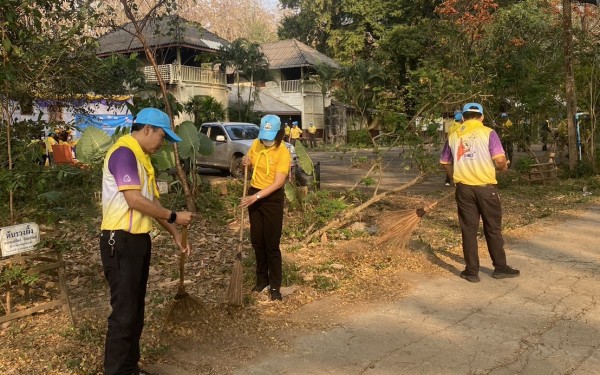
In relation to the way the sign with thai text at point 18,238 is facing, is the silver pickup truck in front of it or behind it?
behind

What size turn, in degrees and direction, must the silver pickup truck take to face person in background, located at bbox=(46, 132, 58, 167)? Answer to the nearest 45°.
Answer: approximately 90° to its right

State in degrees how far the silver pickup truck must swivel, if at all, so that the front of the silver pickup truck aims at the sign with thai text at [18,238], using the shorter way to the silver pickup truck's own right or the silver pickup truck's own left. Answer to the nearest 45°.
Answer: approximately 45° to the silver pickup truck's own right

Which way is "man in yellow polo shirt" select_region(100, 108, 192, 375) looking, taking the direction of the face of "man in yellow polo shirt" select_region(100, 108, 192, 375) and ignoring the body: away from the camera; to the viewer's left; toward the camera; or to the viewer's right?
to the viewer's right

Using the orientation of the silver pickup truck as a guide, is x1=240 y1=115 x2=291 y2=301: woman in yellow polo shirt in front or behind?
in front

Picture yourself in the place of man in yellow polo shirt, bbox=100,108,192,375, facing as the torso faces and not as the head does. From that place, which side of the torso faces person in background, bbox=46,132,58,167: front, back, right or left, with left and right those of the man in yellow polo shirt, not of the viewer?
left

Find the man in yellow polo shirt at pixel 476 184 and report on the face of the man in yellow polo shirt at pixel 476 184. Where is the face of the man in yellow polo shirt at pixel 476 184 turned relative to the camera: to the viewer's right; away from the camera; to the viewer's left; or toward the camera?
away from the camera

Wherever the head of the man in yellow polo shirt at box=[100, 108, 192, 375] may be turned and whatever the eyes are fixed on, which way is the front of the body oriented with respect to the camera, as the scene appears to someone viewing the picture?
to the viewer's right

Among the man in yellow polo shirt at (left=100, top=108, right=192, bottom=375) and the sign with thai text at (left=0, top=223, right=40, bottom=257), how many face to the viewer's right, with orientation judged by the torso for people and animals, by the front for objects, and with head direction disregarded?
1

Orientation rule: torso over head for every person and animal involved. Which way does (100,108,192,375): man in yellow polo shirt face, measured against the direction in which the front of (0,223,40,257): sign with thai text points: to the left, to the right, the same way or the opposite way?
to the left

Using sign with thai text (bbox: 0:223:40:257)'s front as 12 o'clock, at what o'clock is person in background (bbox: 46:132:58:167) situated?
The person in background is roughly at 6 o'clock from the sign with thai text.
